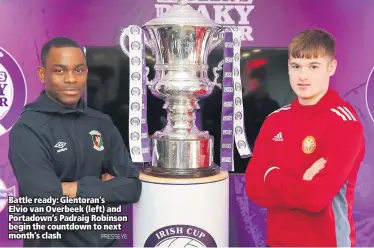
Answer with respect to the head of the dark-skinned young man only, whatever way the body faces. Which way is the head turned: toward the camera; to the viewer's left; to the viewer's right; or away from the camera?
toward the camera

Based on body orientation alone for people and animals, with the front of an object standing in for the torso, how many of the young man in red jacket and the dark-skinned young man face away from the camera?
0

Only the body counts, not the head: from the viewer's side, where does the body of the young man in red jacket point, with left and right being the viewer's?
facing the viewer and to the left of the viewer

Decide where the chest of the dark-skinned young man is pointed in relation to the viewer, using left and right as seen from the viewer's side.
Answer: facing the viewer and to the right of the viewer

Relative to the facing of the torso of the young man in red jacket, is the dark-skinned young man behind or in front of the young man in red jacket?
in front

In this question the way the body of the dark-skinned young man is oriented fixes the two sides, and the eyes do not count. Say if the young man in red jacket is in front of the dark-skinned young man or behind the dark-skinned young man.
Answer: in front
